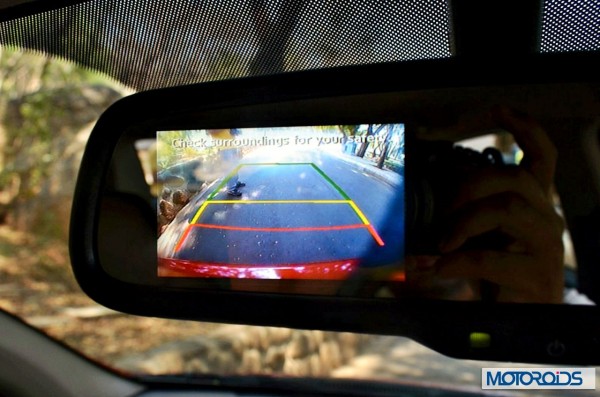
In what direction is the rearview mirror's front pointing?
toward the camera
